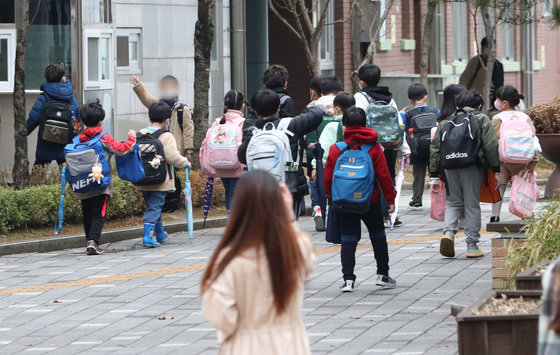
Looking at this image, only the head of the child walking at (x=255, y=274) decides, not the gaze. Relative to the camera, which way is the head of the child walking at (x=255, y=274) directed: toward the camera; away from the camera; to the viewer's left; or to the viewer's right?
away from the camera

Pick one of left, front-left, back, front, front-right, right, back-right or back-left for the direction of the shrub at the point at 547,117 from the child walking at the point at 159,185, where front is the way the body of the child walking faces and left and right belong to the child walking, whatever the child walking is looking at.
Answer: front

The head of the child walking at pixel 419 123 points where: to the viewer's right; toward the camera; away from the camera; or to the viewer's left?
away from the camera

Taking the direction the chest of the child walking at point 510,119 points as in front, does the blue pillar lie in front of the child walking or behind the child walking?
in front

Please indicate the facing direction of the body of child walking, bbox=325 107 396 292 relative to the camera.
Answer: away from the camera

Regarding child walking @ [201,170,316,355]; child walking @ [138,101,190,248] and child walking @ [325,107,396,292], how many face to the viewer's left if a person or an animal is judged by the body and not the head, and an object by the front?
0

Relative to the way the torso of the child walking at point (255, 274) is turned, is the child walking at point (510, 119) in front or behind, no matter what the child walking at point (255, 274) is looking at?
in front

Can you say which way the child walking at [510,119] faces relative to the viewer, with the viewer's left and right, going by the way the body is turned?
facing away from the viewer and to the left of the viewer

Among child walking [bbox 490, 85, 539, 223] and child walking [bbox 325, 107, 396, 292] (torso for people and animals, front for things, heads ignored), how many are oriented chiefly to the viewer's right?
0

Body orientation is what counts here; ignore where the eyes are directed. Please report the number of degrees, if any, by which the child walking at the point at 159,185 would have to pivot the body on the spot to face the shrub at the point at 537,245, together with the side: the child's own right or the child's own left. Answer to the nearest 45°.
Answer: approximately 90° to the child's own right

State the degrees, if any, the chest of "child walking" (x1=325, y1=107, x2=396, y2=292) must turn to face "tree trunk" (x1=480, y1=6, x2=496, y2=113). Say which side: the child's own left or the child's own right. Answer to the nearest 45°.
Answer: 0° — they already face it

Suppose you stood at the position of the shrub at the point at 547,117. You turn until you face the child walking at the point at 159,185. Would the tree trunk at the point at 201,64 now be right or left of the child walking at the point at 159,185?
right

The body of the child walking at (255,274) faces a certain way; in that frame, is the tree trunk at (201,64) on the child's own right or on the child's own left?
on the child's own left

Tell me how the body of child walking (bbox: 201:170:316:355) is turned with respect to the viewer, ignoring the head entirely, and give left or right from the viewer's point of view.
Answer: facing away from the viewer and to the right of the viewer

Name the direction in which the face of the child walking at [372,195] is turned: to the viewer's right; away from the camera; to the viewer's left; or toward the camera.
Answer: away from the camera
